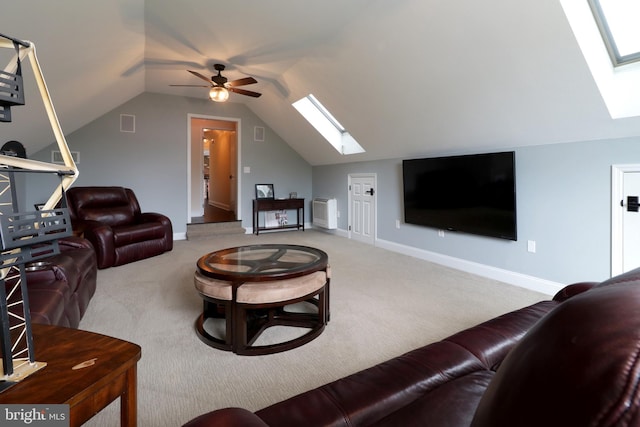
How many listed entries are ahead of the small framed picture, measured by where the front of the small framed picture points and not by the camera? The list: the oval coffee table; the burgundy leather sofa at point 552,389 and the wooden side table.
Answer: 3

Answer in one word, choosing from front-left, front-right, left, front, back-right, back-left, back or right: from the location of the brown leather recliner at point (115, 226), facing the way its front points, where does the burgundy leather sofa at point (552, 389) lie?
front-right

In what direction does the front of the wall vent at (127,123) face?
toward the camera

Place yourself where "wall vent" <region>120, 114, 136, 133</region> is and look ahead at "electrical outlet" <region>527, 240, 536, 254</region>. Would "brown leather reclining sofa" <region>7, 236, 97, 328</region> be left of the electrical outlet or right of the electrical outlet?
right

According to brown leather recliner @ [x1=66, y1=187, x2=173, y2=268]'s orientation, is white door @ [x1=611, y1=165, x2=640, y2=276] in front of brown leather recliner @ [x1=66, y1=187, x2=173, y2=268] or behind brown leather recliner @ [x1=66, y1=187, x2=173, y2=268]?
in front

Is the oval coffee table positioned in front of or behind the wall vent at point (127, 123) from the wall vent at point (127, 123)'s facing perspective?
in front

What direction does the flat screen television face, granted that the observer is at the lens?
facing the viewer and to the left of the viewer

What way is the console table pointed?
toward the camera

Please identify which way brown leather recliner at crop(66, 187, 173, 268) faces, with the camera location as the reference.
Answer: facing the viewer and to the right of the viewer

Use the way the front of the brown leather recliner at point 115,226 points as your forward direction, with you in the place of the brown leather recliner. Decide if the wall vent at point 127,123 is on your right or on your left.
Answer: on your left

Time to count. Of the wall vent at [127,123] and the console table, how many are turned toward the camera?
2

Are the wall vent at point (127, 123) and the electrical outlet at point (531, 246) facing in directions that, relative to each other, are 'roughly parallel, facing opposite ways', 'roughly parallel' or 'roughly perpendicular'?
roughly perpendicular

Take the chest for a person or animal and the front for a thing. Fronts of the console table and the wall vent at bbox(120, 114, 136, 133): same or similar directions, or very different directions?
same or similar directions

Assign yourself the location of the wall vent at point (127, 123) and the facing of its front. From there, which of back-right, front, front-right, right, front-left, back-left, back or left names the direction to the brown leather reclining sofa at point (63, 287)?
front

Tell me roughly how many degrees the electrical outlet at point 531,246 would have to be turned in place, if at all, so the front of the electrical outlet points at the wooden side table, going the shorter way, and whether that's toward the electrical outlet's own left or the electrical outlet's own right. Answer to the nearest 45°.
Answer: approximately 45° to the electrical outlet's own left

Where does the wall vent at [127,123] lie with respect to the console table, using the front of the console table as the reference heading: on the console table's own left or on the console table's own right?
on the console table's own right

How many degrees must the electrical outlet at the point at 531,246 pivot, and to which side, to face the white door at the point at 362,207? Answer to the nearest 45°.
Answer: approximately 90° to its right
